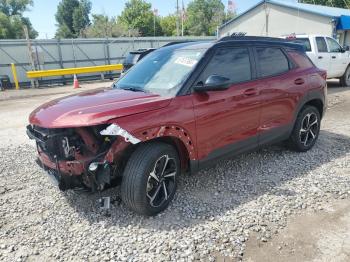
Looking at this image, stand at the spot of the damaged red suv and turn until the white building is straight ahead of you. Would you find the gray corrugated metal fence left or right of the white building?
left

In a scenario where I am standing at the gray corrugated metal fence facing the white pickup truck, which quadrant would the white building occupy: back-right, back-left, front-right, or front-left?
front-left

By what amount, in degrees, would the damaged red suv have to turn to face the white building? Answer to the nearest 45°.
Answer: approximately 135° to its right

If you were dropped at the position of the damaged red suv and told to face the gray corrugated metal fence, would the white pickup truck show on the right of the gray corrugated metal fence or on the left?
right

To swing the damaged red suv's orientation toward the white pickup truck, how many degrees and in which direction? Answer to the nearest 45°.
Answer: approximately 180°

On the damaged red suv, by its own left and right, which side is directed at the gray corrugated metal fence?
right

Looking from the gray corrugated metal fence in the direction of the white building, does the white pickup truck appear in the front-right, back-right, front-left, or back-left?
front-right

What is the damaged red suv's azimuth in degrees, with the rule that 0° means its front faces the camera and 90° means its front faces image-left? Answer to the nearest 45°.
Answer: approximately 45°
